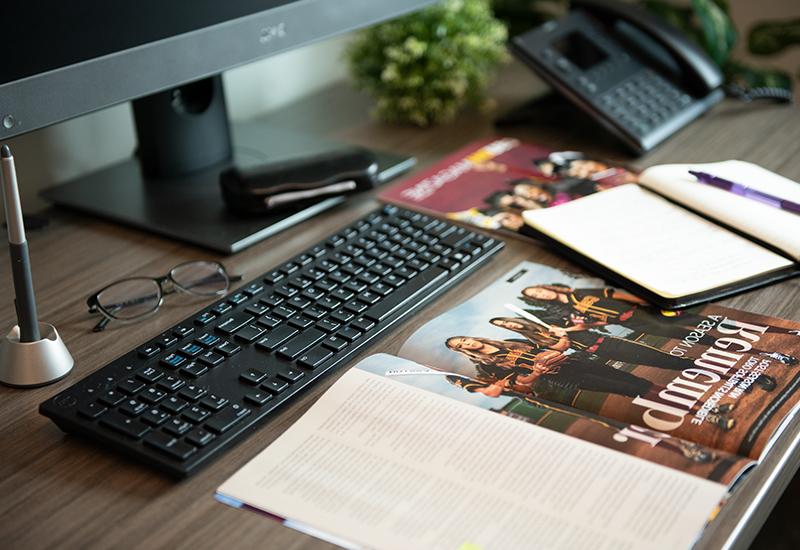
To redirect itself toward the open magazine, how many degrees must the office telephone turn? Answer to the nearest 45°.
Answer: approximately 45° to its right

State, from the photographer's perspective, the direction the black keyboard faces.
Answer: facing the viewer and to the right of the viewer

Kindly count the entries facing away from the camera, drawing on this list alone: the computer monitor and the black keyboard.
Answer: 0

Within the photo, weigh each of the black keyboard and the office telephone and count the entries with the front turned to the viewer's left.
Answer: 0

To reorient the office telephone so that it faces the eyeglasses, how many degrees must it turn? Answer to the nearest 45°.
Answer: approximately 90° to its right
